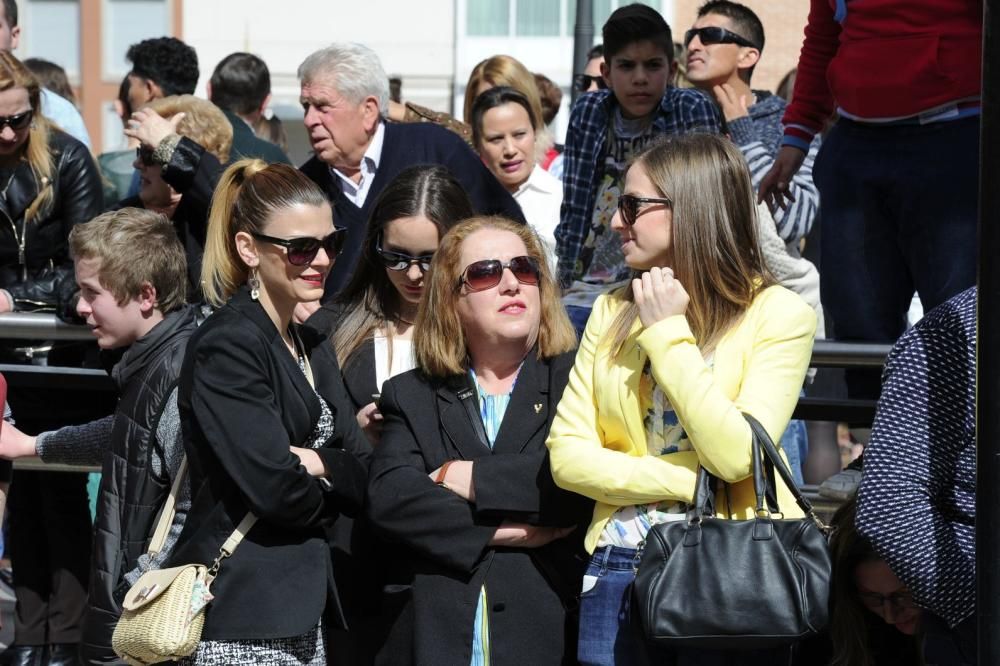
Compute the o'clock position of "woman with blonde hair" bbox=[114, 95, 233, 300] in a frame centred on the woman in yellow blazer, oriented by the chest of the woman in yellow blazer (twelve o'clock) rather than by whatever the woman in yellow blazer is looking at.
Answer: The woman with blonde hair is roughly at 3 o'clock from the woman in yellow blazer.

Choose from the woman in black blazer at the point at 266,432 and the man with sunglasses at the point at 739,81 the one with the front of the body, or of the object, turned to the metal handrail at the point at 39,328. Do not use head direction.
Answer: the man with sunglasses

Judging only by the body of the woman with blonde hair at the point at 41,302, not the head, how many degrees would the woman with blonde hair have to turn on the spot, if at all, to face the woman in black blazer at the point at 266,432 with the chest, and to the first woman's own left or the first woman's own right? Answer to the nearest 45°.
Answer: approximately 45° to the first woman's own left

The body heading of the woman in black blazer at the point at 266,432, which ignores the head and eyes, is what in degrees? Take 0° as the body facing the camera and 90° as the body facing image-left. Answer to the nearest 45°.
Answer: approximately 315°

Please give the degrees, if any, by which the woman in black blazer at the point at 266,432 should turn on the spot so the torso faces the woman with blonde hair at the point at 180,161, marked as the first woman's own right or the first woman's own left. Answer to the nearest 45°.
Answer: approximately 135° to the first woman's own left

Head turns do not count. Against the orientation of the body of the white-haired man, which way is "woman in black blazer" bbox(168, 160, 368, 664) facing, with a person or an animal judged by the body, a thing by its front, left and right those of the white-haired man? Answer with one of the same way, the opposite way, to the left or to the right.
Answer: to the left

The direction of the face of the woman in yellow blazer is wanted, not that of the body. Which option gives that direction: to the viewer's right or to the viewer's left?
to the viewer's left

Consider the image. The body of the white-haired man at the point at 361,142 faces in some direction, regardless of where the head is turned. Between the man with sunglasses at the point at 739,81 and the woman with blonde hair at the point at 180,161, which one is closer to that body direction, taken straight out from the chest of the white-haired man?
the woman with blonde hair

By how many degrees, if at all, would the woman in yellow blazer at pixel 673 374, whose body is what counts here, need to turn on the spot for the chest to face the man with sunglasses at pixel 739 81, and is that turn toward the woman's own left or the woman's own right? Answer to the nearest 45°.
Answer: approximately 135° to the woman's own right

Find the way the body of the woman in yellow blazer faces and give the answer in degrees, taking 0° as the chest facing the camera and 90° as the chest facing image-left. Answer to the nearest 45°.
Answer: approximately 45°

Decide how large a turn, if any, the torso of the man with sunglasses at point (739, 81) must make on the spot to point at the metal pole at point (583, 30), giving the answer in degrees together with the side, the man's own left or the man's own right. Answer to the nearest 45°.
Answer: approximately 135° to the man's own right
